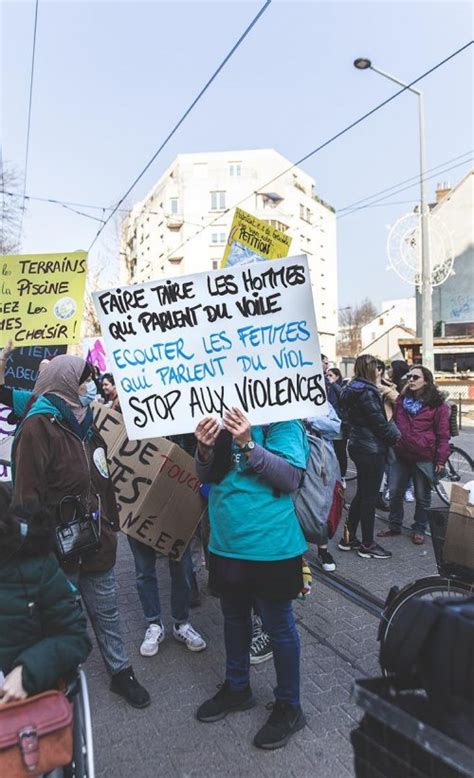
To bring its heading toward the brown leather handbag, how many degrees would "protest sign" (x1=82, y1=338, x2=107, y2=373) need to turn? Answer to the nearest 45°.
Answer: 0° — it already faces it

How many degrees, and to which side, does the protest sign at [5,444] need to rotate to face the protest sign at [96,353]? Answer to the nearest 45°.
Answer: approximately 135° to its left

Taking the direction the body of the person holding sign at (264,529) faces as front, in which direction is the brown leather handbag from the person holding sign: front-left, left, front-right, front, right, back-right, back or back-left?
front

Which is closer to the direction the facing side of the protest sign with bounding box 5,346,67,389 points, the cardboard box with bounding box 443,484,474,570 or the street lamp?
the cardboard box

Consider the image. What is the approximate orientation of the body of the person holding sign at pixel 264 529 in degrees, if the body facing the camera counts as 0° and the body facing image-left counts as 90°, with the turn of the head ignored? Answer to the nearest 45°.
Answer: approximately 45°

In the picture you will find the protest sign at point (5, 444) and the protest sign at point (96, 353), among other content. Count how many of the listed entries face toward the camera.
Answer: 2

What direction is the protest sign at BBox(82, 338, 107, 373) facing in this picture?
toward the camera

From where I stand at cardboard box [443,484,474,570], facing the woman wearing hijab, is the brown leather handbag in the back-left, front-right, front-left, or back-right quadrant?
front-left

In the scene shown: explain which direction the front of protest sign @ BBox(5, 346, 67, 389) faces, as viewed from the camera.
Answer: facing the viewer

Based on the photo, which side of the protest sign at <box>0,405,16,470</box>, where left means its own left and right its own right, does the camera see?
front

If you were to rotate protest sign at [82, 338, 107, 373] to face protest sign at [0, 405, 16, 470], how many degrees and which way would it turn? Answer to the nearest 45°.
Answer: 0° — it already faces it

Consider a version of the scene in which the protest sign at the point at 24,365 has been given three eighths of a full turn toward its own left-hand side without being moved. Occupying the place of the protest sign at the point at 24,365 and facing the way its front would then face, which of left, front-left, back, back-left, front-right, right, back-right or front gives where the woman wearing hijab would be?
back-right

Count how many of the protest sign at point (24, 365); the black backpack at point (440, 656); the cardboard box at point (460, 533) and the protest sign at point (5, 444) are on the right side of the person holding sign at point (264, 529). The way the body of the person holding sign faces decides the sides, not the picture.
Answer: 2

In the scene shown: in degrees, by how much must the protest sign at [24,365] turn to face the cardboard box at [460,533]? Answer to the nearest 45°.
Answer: approximately 45° to its left

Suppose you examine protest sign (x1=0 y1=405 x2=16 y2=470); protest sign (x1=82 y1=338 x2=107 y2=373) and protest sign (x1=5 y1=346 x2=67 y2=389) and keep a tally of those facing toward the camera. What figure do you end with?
3

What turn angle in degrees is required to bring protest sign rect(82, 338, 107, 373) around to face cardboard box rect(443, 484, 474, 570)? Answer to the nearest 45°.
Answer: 0° — it already faces it

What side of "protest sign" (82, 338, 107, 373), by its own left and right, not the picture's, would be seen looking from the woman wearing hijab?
front

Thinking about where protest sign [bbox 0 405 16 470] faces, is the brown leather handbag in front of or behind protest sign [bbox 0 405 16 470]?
in front

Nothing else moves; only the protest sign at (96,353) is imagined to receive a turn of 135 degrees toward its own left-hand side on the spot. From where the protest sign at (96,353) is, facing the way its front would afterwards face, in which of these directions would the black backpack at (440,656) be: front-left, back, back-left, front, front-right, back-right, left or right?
back-right
